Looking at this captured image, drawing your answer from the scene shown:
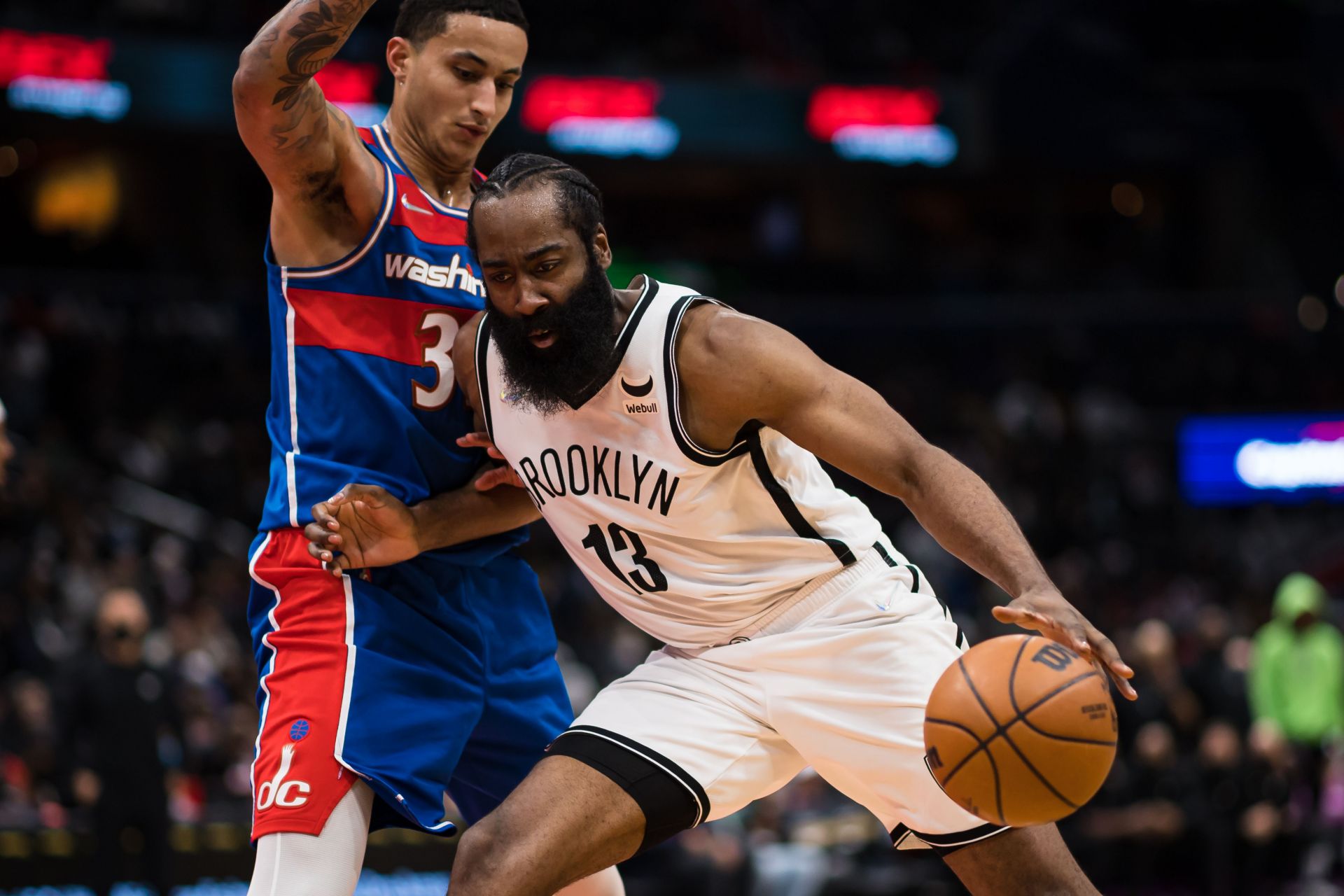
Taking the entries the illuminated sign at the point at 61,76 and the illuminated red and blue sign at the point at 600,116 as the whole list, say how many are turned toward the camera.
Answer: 2

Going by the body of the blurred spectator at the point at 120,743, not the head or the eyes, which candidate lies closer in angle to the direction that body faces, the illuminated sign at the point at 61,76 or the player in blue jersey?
the player in blue jersey

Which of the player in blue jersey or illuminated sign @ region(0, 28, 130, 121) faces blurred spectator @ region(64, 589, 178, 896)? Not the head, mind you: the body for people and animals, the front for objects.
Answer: the illuminated sign

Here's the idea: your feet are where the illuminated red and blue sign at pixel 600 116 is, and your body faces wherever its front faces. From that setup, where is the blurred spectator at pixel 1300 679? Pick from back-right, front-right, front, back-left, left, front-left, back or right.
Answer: front-left

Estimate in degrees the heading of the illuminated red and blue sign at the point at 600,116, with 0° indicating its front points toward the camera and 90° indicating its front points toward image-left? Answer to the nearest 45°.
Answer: approximately 0°

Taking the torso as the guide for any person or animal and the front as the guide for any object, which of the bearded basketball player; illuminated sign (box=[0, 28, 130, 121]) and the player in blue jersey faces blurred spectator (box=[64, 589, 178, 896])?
the illuminated sign

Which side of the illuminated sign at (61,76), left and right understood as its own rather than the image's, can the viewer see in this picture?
front

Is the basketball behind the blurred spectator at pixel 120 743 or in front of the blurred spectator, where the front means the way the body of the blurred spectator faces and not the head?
in front

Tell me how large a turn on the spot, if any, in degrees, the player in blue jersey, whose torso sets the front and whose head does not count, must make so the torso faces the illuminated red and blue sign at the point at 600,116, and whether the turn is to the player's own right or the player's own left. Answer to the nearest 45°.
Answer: approximately 135° to the player's own left

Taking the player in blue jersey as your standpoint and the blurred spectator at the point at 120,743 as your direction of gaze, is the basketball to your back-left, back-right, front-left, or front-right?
back-right

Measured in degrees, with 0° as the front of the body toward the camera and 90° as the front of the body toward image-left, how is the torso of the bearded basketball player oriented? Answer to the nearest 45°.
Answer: approximately 45°
